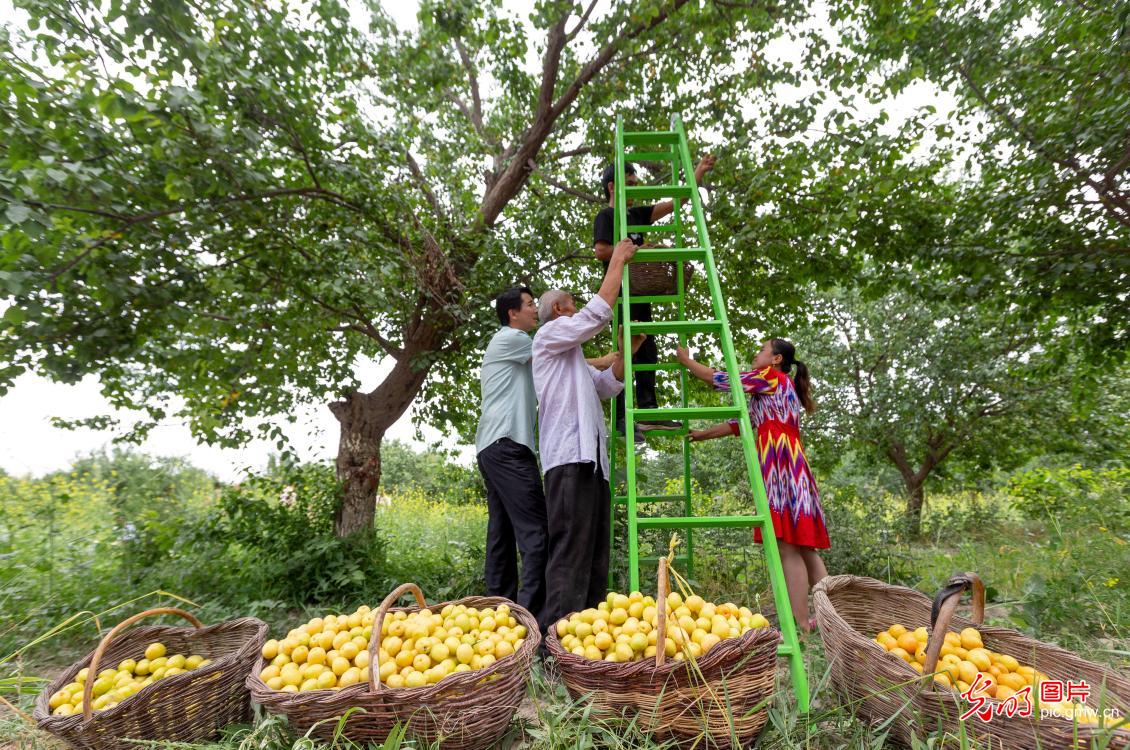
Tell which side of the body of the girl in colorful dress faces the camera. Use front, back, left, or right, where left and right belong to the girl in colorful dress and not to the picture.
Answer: left

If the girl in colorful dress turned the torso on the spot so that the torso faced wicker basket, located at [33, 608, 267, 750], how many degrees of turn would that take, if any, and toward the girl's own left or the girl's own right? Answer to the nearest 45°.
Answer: approximately 45° to the girl's own left

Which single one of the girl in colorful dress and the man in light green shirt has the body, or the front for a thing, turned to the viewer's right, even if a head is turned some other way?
the man in light green shirt

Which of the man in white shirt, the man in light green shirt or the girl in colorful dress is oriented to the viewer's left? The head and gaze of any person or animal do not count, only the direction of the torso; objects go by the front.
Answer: the girl in colorful dress

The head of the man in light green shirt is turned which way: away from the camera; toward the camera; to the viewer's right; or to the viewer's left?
to the viewer's right

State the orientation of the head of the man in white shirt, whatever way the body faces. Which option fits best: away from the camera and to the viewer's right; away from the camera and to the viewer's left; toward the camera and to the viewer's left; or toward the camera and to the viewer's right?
away from the camera and to the viewer's right

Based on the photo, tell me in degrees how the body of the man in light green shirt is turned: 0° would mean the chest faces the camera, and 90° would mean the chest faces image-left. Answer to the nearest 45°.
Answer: approximately 270°

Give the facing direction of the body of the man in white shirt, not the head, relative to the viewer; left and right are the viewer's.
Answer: facing to the right of the viewer

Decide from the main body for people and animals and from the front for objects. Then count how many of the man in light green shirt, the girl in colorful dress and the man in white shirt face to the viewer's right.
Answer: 2

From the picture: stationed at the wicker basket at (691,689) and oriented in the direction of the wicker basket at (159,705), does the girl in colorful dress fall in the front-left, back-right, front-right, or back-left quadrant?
back-right

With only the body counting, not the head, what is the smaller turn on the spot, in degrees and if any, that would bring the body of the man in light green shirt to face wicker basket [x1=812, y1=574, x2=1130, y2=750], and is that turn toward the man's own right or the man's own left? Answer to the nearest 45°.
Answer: approximately 45° to the man's own right

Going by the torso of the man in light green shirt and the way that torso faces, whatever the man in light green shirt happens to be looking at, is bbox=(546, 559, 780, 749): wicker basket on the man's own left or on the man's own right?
on the man's own right

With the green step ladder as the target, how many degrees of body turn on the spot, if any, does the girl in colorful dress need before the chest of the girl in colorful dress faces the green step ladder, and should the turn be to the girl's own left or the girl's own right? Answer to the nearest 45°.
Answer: approximately 45° to the girl's own left
